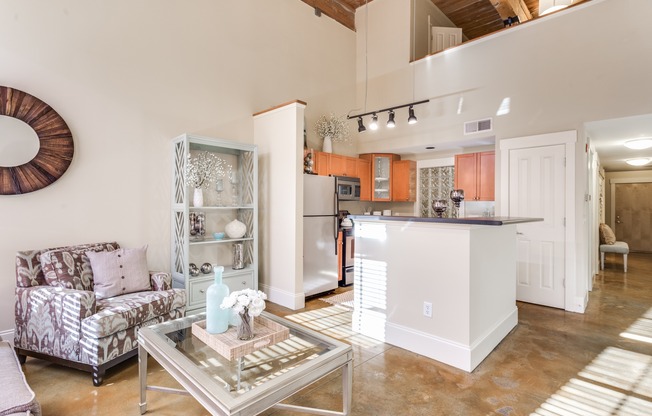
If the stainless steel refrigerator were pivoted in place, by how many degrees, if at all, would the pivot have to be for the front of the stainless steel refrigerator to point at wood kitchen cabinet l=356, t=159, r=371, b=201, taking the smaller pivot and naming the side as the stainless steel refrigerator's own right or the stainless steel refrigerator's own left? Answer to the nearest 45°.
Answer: approximately 90° to the stainless steel refrigerator's own left

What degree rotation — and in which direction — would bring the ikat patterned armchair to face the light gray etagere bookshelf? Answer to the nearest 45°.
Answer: approximately 90° to its left

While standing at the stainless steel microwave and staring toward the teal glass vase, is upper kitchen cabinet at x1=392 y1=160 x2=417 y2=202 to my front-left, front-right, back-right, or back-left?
back-left

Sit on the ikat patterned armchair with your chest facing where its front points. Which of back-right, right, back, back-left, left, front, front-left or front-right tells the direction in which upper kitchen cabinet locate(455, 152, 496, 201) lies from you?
front-left

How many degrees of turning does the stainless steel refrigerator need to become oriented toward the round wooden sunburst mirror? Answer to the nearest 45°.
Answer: approximately 90° to its right

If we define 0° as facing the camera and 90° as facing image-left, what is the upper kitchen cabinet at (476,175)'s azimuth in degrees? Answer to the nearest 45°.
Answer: approximately 0°

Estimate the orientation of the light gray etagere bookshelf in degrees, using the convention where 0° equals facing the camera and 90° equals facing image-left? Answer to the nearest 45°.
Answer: approximately 315°

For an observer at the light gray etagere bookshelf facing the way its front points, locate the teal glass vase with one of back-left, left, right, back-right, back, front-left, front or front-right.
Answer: front-right

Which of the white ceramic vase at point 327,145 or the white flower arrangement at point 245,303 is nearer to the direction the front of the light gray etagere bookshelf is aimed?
the white flower arrangement

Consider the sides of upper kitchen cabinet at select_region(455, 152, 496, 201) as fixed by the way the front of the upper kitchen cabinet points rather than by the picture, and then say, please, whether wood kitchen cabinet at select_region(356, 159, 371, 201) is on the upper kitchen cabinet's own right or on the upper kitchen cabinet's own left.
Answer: on the upper kitchen cabinet's own right

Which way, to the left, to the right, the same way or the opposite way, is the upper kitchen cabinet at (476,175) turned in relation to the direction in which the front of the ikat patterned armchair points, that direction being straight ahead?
to the right

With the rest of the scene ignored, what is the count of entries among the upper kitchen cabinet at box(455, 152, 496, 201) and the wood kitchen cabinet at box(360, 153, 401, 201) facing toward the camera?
2

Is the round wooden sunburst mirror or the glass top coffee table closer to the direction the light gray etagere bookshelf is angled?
the glass top coffee table

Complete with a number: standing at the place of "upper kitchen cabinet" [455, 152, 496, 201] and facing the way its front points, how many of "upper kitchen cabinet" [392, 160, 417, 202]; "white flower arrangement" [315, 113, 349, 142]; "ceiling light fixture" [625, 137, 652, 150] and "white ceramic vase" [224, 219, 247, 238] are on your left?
1
